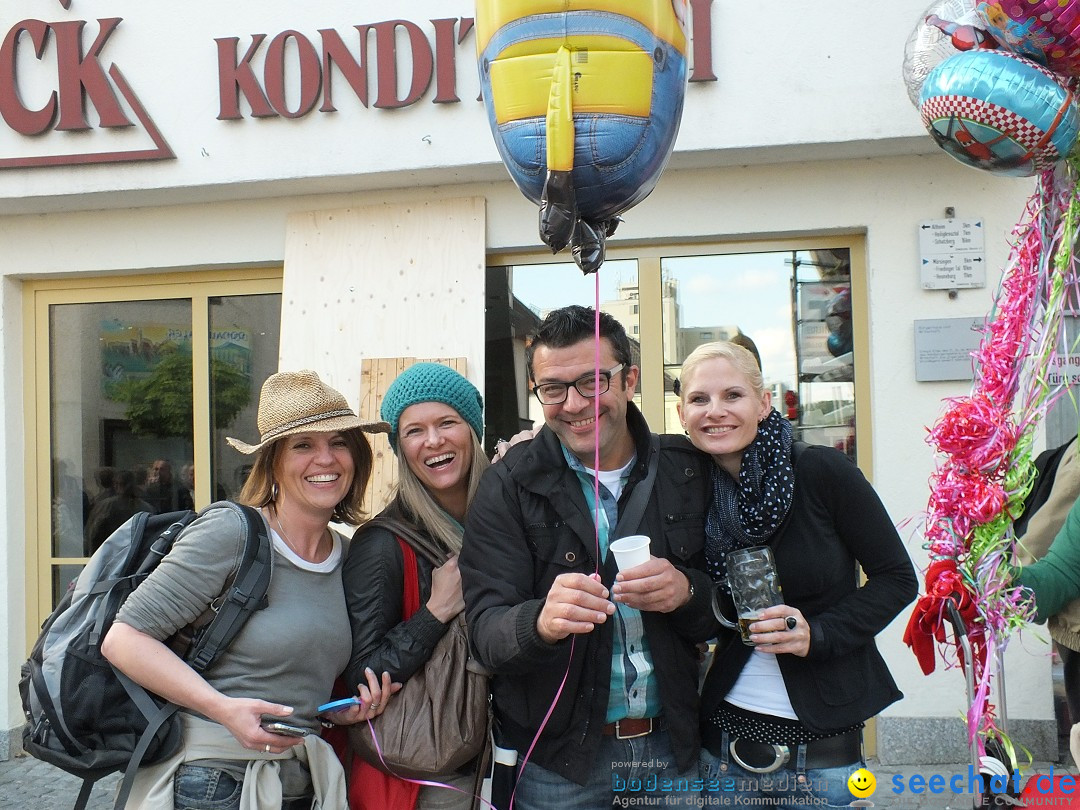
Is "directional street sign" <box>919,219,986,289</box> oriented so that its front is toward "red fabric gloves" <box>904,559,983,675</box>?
yes

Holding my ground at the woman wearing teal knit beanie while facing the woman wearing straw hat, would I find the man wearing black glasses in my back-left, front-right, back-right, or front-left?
back-left

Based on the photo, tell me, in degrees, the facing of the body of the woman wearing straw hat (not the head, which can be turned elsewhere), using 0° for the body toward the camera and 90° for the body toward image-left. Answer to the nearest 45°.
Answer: approximately 315°

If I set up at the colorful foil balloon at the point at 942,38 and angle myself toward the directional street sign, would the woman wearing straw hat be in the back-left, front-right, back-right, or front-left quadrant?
back-left

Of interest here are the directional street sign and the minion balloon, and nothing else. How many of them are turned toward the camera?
1

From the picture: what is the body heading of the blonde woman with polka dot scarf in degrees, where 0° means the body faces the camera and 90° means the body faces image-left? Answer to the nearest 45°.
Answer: approximately 45°

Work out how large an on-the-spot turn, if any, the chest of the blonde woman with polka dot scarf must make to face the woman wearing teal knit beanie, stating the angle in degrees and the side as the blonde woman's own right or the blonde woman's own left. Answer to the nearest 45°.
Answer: approximately 45° to the blonde woman's own right
